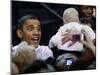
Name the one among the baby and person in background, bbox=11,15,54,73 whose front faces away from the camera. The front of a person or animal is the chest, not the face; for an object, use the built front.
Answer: the baby

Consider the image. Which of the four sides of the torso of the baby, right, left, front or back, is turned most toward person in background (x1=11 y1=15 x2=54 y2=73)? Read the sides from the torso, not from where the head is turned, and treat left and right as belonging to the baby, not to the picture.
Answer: left

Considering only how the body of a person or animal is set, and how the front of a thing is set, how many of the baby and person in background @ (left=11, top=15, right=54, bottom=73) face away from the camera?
1

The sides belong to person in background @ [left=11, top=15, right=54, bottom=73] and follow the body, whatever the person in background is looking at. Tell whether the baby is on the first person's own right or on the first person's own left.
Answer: on the first person's own left

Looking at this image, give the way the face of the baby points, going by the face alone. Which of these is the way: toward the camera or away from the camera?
away from the camera

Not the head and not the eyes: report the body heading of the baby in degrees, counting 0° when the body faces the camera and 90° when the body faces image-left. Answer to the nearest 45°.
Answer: approximately 180°

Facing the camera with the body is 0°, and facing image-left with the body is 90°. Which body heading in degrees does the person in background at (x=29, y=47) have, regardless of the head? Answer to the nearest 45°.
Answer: approximately 315°

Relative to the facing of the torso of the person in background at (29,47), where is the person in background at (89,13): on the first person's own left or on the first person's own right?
on the first person's own left
